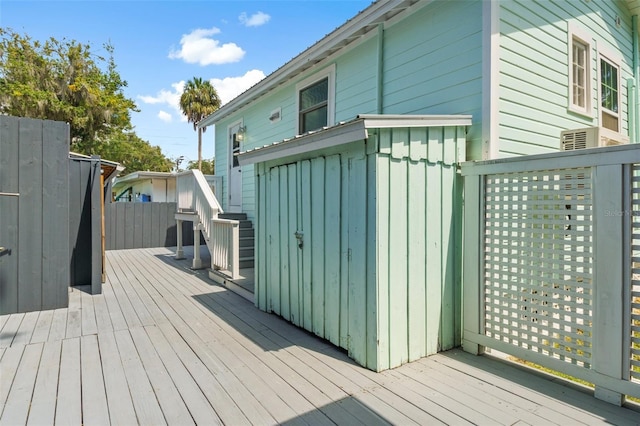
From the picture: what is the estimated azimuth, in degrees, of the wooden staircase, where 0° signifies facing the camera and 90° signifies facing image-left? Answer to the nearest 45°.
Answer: approximately 0°

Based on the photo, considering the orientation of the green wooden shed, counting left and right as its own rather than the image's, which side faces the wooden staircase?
right

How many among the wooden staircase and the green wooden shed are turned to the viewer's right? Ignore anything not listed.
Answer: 0

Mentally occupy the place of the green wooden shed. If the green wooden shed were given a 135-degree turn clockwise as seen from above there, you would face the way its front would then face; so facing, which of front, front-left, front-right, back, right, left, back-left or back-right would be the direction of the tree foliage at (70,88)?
front-left

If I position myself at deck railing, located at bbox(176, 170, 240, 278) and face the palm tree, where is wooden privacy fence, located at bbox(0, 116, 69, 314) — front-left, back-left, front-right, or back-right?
back-left

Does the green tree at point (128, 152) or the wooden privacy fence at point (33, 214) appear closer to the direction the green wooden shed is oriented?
the wooden privacy fence

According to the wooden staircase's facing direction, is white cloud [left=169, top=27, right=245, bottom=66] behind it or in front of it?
behind

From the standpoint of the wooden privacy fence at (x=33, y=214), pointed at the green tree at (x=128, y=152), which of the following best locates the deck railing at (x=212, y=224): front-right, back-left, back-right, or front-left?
front-right

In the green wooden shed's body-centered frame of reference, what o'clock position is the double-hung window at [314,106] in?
The double-hung window is roughly at 4 o'clock from the green wooden shed.

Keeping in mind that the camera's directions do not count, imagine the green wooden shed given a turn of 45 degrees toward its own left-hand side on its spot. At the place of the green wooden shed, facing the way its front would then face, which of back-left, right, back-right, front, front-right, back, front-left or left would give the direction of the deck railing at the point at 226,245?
back-right

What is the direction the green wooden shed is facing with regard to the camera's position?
facing the viewer and to the left of the viewer

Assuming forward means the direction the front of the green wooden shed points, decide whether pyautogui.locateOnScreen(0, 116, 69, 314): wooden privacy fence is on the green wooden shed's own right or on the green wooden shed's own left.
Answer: on the green wooden shed's own right
